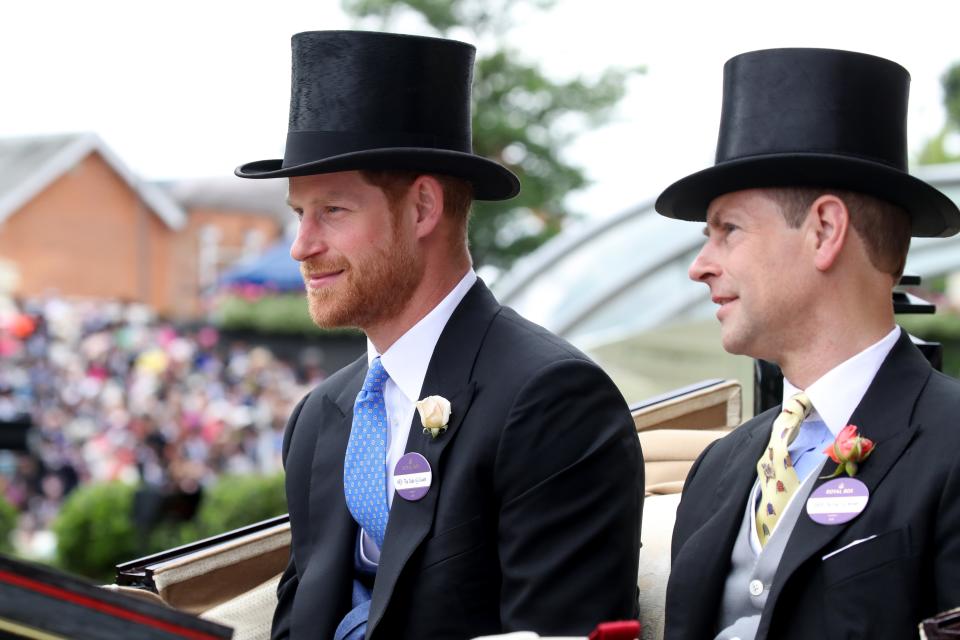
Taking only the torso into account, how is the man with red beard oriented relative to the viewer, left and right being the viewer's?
facing the viewer and to the left of the viewer

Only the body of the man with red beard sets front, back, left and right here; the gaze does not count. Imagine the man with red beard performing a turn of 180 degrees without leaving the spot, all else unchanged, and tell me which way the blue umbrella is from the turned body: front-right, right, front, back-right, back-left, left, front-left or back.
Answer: front-left

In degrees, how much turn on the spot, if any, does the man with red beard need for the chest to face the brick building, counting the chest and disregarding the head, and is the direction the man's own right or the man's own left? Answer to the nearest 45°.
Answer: approximately 135° to the man's own right
